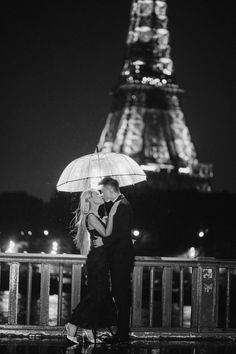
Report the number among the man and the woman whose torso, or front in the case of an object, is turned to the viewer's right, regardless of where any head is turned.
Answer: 1

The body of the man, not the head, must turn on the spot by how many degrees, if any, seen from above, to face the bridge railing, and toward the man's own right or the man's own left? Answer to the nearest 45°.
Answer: approximately 90° to the man's own right

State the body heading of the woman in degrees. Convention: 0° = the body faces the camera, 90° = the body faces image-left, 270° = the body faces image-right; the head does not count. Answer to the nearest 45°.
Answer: approximately 270°

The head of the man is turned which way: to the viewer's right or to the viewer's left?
to the viewer's left

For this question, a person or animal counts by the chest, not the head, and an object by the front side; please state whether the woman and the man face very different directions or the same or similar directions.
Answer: very different directions

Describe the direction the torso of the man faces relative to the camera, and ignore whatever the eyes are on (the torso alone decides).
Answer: to the viewer's left

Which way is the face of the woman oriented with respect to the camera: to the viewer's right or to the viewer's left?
to the viewer's right
